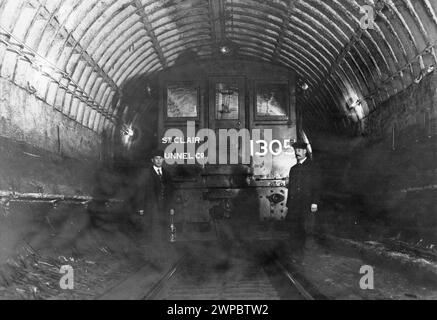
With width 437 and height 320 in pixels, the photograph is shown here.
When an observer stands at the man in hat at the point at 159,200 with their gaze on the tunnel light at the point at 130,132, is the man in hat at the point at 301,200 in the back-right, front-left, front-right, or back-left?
back-right

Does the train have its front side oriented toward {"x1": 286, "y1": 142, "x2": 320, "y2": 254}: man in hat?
no

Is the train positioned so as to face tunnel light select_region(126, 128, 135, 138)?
no

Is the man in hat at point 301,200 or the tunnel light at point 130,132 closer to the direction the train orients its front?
the man in hat

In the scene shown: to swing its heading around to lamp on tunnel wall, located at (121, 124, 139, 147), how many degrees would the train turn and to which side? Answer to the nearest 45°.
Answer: approximately 135° to its right

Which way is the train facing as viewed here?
toward the camera
